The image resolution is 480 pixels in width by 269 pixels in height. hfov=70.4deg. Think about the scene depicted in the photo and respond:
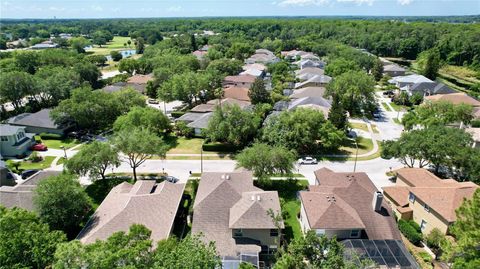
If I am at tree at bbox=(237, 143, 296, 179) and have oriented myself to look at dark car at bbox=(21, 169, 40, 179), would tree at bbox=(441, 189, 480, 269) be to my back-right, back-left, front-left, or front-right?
back-left

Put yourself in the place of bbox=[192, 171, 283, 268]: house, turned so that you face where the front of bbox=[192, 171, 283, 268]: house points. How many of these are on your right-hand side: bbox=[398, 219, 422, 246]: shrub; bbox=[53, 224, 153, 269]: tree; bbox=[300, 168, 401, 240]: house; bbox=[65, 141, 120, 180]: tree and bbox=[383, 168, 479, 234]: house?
3

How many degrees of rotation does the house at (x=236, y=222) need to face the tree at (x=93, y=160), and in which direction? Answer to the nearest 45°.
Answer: approximately 45° to its left

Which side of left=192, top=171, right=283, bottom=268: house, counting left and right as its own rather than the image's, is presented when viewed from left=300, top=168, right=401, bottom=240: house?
right

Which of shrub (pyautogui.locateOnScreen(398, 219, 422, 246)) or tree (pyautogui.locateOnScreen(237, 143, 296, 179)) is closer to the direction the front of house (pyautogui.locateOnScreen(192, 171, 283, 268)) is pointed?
the tree

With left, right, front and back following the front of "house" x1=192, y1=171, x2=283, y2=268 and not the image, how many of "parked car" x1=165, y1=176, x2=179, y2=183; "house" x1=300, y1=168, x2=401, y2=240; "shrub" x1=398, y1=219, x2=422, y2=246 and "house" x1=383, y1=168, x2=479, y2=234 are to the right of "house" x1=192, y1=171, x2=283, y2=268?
3

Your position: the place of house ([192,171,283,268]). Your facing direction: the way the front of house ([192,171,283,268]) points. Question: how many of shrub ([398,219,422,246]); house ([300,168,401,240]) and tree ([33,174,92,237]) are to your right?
2

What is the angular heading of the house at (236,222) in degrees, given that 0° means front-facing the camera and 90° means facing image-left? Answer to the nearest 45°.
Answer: approximately 180°

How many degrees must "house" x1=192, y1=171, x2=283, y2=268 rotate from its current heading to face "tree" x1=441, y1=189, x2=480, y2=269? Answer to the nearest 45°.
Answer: approximately 135° to its right

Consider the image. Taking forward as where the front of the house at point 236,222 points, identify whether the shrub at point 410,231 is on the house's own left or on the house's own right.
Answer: on the house's own right
